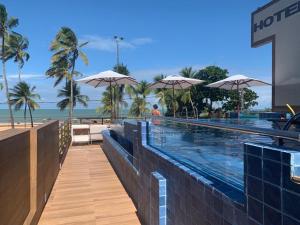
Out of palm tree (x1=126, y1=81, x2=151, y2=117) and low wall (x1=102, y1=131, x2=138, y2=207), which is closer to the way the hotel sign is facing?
the low wall

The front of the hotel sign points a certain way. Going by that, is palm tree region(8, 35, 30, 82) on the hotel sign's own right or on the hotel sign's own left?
on the hotel sign's own right

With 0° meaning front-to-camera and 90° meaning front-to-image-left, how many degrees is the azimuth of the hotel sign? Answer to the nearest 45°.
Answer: approximately 45°

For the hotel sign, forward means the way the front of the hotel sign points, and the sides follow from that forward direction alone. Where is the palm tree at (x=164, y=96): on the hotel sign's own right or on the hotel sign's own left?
on the hotel sign's own right

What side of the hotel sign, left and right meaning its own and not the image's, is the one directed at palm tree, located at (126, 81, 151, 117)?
right

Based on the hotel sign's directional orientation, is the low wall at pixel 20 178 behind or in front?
in front

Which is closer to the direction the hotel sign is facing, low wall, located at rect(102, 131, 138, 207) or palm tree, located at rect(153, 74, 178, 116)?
the low wall

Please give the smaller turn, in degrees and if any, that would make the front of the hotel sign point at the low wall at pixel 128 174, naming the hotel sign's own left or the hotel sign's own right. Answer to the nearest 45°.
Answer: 0° — it already faces it

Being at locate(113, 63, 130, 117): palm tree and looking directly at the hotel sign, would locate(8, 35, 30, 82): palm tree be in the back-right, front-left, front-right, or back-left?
back-right

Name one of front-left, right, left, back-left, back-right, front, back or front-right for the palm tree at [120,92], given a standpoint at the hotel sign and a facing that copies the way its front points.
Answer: right
